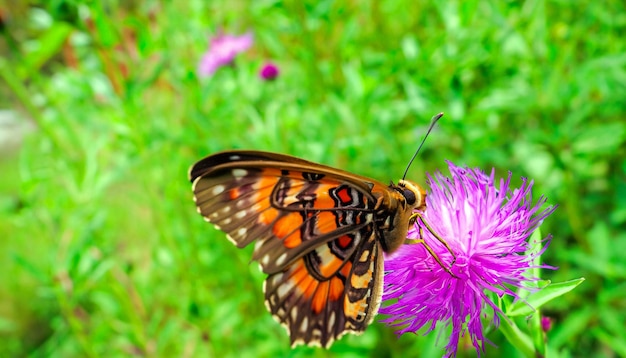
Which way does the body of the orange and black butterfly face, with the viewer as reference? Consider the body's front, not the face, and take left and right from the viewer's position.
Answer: facing to the right of the viewer

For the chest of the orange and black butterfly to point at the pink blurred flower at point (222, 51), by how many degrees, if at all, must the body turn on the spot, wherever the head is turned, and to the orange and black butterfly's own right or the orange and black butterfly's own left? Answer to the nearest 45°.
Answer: approximately 90° to the orange and black butterfly's own left

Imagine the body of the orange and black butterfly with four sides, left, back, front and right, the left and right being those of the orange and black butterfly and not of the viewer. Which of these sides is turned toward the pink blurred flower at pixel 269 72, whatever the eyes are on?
left
